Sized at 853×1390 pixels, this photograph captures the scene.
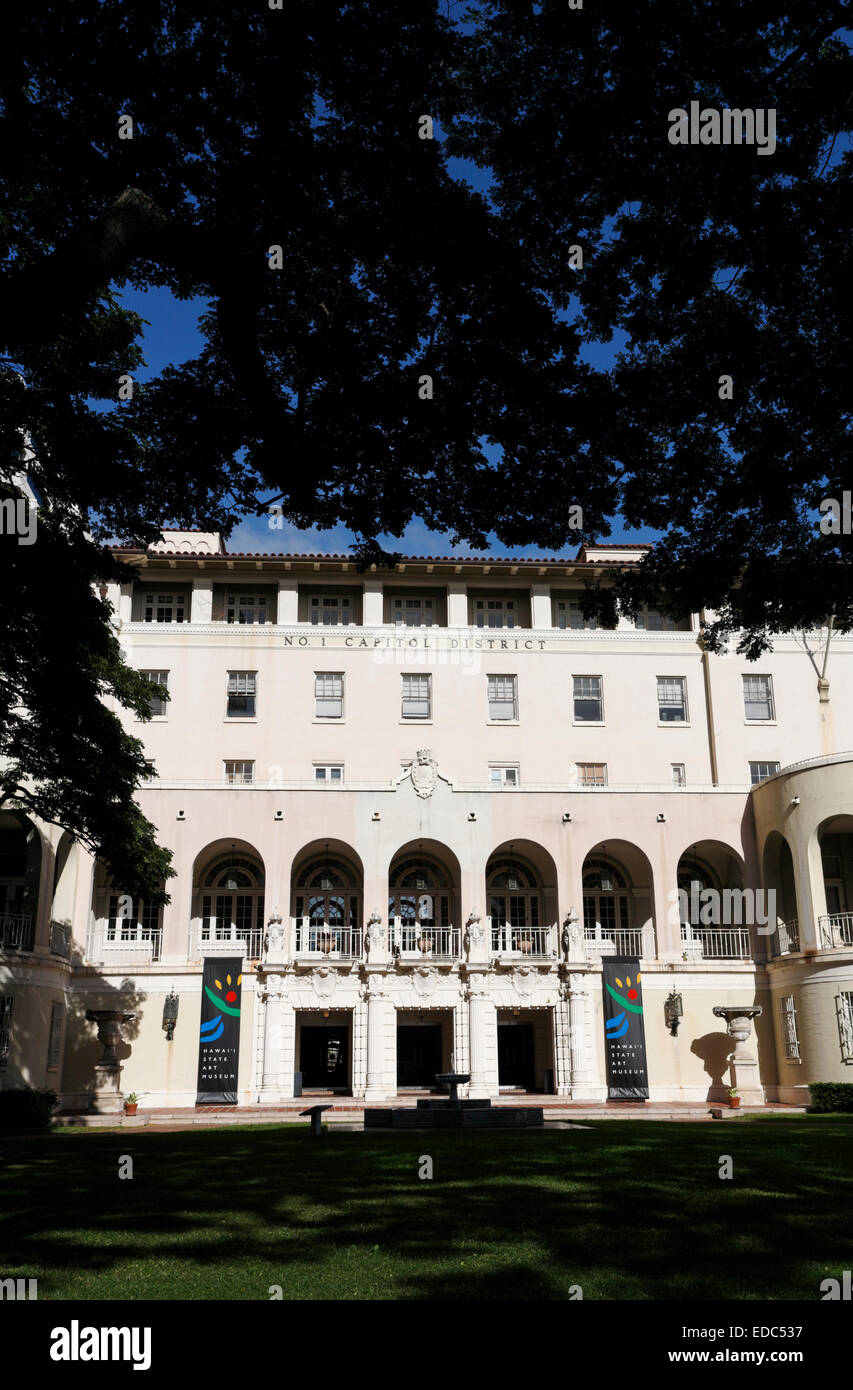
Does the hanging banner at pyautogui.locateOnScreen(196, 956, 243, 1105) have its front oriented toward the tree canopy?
yes

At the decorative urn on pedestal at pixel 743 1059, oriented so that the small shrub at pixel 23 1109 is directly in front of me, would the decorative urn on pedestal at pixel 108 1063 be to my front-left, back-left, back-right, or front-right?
front-right

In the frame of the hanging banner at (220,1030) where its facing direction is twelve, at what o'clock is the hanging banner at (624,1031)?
the hanging banner at (624,1031) is roughly at 9 o'clock from the hanging banner at (220,1030).

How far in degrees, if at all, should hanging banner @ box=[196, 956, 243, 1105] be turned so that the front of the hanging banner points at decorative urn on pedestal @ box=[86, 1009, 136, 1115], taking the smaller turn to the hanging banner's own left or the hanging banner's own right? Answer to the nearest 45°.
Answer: approximately 90° to the hanging banner's own right

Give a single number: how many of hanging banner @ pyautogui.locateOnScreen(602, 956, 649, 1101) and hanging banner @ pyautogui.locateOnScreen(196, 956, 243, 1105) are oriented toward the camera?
2

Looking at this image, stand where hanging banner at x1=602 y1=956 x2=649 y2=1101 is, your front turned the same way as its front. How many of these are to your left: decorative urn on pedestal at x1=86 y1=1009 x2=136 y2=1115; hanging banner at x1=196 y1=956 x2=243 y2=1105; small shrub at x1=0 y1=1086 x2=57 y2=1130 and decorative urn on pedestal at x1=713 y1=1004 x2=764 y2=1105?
1

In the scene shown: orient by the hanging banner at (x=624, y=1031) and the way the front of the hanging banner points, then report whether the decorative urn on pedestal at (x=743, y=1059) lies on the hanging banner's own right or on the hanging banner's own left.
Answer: on the hanging banner's own left

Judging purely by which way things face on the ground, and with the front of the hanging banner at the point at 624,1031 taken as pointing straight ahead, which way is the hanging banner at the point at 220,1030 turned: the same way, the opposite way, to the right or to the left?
the same way

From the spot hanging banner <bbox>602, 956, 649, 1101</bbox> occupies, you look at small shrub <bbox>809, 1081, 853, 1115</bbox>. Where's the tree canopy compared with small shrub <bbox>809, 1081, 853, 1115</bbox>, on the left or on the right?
right

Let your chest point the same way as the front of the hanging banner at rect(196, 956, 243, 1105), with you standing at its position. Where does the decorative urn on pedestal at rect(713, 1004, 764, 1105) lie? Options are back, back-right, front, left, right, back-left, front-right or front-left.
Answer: left

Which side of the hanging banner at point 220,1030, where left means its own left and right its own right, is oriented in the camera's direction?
front

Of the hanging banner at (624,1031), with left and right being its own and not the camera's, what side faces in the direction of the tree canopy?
front
